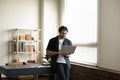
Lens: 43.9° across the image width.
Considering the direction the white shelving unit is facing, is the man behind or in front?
in front

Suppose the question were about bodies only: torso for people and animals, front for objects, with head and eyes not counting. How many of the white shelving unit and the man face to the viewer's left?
0

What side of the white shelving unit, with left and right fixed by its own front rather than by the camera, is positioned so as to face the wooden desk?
front

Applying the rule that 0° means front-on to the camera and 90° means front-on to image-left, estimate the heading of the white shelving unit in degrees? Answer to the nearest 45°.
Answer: approximately 0°

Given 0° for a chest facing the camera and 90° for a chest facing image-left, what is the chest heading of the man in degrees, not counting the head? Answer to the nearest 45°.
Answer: approximately 315°

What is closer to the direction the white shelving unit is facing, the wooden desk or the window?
the wooden desk

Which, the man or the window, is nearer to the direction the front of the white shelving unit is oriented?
the man

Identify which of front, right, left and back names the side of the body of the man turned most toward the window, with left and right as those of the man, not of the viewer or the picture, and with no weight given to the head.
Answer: left

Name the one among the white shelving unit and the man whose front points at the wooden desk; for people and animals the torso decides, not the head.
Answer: the white shelving unit

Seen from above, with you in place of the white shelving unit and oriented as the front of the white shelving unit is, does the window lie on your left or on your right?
on your left
